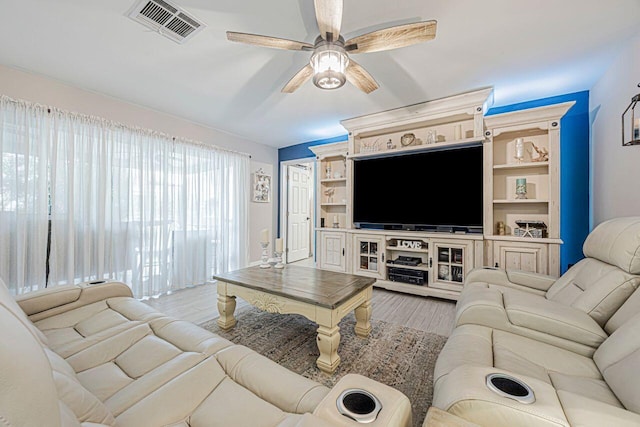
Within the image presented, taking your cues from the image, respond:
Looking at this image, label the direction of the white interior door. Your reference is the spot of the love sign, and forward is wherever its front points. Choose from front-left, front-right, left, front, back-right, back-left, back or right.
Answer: back-right

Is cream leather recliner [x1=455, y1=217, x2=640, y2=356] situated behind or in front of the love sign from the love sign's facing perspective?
in front

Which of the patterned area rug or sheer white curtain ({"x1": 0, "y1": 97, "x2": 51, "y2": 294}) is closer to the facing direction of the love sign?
the patterned area rug

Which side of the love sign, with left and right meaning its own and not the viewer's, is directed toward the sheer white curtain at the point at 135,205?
right

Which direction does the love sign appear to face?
toward the camera

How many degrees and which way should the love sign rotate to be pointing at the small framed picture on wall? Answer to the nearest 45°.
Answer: approximately 90° to its right

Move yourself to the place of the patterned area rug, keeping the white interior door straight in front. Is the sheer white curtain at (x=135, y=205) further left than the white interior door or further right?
left

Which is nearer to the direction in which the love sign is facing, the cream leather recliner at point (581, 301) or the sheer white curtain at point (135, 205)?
the cream leather recliner

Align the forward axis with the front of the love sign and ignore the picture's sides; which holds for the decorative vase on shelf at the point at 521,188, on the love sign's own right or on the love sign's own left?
on the love sign's own left

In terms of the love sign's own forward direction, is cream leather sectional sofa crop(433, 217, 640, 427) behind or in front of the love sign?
in front

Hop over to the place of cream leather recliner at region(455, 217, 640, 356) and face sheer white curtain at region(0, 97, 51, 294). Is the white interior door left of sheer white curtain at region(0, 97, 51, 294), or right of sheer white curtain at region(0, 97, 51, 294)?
right

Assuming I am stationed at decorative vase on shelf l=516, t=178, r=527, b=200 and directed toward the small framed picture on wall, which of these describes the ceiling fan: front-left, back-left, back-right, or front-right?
front-left

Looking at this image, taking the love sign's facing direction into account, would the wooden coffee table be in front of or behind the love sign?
in front
